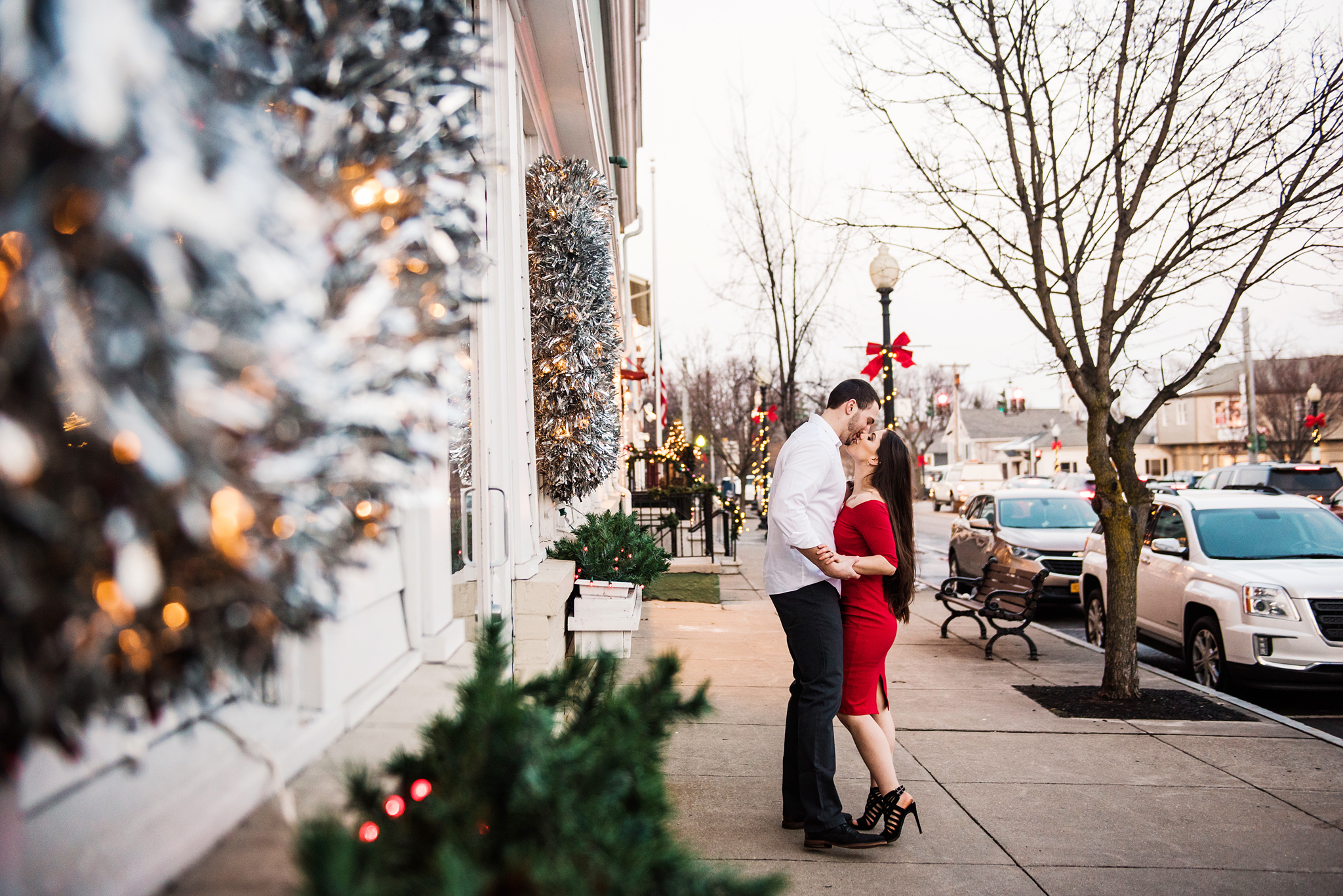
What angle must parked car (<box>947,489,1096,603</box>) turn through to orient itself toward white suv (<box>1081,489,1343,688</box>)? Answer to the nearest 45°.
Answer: approximately 45° to its right

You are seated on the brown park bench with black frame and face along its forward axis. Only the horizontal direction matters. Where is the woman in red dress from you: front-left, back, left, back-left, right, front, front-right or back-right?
front-left

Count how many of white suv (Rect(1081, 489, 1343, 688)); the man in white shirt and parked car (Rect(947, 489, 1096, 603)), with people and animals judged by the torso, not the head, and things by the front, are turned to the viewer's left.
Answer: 0

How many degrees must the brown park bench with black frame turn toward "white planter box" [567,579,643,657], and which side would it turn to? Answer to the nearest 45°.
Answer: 0° — it already faces it

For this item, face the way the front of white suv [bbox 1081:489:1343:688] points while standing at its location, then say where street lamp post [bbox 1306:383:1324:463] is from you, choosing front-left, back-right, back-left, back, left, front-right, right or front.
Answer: back-left

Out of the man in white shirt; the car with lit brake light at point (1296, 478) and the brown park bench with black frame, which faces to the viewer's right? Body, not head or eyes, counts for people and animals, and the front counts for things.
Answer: the man in white shirt

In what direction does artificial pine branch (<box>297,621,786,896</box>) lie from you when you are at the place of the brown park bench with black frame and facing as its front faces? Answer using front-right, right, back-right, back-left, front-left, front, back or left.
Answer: front-left

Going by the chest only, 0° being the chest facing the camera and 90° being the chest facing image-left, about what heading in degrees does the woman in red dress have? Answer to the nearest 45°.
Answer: approximately 90°

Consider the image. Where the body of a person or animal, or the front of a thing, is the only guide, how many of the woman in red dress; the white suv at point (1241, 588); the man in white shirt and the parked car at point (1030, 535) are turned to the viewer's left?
1

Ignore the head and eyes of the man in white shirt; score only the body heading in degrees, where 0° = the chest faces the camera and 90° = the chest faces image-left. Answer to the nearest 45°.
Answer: approximately 270°

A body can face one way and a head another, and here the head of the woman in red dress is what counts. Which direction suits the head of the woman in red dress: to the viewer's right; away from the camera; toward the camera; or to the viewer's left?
to the viewer's left

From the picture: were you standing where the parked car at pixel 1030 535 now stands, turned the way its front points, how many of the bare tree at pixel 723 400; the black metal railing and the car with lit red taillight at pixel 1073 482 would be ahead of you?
0

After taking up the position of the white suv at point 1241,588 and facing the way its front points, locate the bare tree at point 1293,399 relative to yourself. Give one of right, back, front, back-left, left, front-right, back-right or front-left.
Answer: back-left
